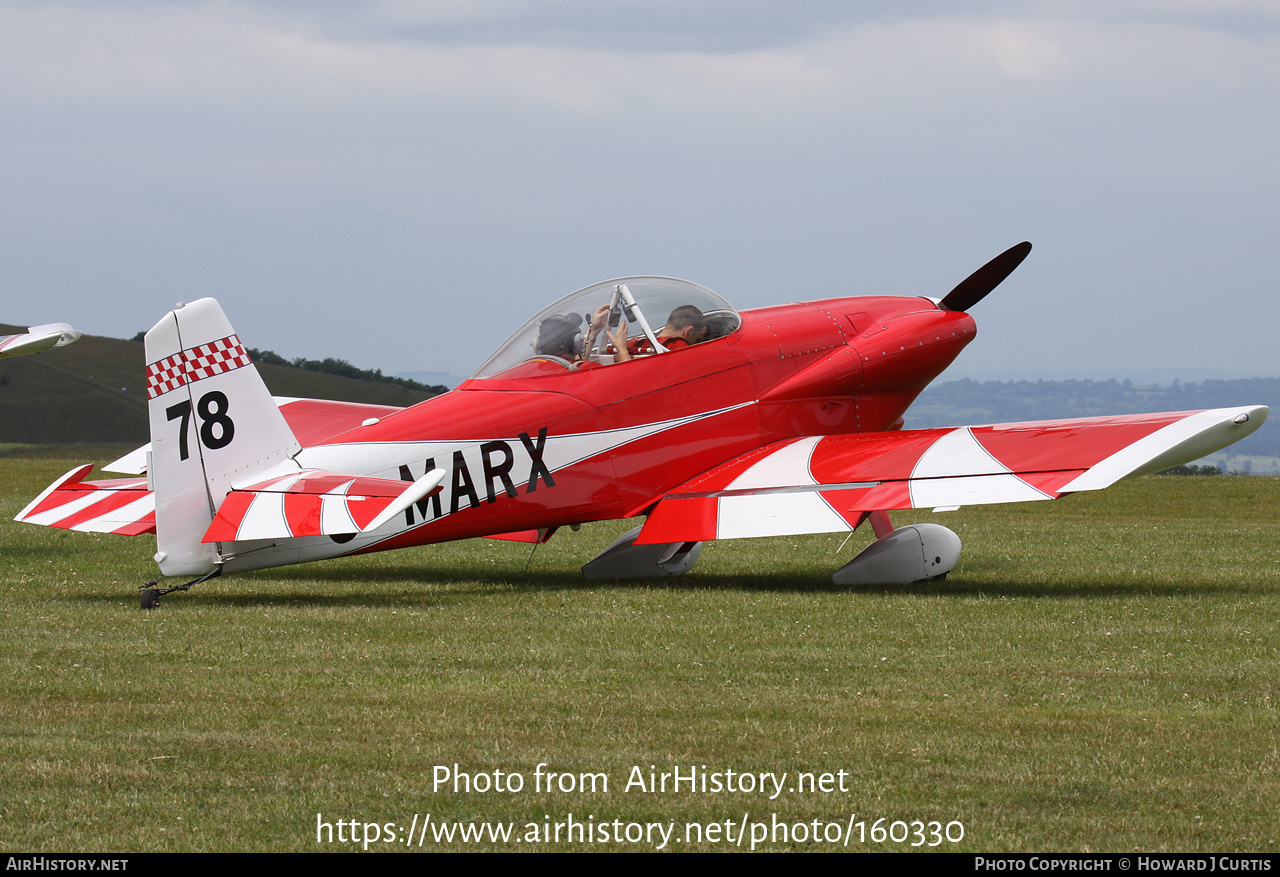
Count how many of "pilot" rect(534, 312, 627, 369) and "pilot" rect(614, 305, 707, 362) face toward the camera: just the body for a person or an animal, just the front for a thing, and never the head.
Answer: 0

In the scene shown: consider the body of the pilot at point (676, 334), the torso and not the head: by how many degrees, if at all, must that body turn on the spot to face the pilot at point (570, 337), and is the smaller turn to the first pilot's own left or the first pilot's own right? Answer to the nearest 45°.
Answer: approximately 180°

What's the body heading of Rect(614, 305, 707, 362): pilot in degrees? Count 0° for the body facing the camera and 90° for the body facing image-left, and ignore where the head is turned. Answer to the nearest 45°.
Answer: approximately 225°

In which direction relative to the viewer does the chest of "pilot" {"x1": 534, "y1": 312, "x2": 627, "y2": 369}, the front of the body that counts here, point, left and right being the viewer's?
facing away from the viewer and to the right of the viewer

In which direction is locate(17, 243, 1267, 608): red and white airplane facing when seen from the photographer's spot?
facing away from the viewer and to the right of the viewer
